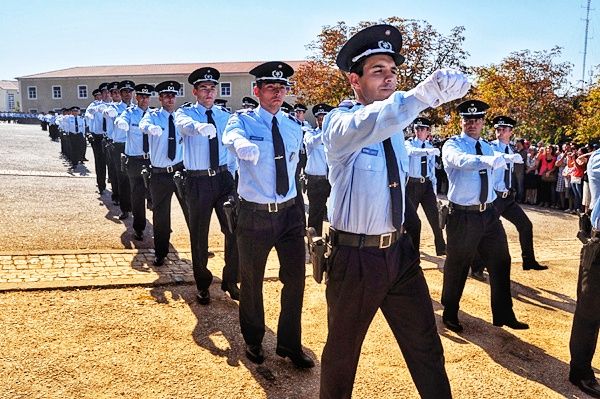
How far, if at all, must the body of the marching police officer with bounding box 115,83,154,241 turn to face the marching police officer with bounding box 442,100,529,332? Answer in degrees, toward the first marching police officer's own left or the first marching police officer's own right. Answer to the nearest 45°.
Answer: approximately 45° to the first marching police officer's own left

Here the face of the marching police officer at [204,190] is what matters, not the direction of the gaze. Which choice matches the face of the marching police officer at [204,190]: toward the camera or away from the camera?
toward the camera

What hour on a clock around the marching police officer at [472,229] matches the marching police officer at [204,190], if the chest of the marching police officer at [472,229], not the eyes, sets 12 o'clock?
the marching police officer at [204,190] is roughly at 4 o'clock from the marching police officer at [472,229].

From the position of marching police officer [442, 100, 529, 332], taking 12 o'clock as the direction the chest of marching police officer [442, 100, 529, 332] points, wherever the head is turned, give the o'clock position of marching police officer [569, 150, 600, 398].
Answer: marching police officer [569, 150, 600, 398] is roughly at 12 o'clock from marching police officer [442, 100, 529, 332].

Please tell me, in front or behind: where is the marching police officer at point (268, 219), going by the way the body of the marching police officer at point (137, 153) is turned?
in front

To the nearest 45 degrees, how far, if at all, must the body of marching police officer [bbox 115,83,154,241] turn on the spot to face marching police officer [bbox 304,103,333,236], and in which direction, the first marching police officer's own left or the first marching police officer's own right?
approximately 90° to the first marching police officer's own left

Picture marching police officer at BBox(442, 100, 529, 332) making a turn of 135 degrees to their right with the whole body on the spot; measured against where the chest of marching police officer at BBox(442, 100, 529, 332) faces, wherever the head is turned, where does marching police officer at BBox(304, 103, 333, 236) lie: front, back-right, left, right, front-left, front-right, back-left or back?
front-right

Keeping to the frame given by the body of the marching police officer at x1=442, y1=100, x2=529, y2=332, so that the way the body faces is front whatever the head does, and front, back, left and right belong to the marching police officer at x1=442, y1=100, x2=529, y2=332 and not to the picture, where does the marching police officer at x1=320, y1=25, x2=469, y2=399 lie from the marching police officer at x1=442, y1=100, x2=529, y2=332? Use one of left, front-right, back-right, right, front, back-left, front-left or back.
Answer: front-right

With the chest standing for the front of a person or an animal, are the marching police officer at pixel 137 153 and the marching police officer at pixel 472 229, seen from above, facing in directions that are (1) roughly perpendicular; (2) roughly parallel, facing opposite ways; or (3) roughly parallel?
roughly parallel

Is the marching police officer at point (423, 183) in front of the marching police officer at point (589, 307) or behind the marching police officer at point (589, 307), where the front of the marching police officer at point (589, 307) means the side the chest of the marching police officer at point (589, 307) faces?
behind

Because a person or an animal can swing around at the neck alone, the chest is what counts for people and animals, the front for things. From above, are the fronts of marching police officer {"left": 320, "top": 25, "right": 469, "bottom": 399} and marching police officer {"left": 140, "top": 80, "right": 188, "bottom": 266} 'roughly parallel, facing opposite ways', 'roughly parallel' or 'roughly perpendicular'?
roughly parallel

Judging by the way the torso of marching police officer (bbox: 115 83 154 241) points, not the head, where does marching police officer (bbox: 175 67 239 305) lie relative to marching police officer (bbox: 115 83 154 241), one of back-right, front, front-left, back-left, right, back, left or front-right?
front

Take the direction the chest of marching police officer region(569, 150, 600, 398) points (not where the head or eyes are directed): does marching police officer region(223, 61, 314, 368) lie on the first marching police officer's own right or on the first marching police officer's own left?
on the first marching police officer's own right

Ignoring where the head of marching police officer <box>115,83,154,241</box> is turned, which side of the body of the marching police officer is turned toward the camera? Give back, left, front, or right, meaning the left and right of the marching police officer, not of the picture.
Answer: front

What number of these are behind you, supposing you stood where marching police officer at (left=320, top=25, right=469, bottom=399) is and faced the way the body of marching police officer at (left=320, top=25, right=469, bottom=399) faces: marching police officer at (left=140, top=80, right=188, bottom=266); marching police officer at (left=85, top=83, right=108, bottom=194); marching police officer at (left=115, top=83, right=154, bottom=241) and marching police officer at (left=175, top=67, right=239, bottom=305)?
4

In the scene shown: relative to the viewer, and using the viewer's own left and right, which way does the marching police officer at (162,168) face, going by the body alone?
facing the viewer
